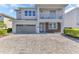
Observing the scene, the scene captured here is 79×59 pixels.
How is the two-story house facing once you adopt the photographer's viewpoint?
facing the viewer

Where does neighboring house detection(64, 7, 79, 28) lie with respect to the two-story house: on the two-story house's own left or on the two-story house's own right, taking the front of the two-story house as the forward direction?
on the two-story house's own left
